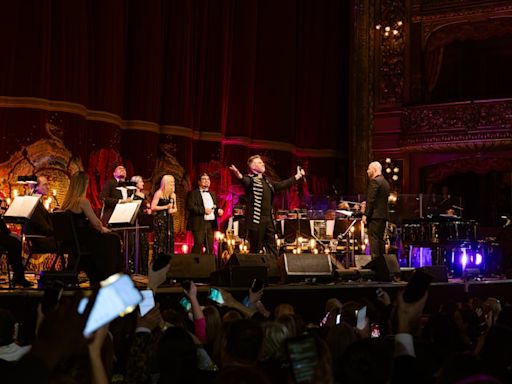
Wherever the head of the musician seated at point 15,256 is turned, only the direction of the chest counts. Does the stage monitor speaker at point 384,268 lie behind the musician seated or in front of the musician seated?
in front

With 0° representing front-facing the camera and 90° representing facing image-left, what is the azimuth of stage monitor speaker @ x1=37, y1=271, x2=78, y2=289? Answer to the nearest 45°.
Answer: approximately 180°

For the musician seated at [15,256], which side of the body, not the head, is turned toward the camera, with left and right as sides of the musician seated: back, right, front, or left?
right

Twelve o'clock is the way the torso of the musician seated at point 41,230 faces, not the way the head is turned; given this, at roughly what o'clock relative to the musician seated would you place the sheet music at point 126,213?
The sheet music is roughly at 11 o'clock from the musician seated.

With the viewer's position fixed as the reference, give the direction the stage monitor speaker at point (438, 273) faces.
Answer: facing away from the viewer

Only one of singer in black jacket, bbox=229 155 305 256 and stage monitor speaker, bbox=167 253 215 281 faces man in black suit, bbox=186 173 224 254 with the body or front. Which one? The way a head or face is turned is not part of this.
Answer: the stage monitor speaker

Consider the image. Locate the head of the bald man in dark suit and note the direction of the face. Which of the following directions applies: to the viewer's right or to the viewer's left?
to the viewer's left

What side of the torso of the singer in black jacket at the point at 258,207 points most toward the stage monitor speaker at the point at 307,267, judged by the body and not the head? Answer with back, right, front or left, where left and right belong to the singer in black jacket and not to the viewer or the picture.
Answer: front

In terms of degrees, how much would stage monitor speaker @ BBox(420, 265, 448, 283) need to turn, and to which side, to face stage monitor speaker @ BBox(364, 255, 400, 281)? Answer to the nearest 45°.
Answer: approximately 90° to its left

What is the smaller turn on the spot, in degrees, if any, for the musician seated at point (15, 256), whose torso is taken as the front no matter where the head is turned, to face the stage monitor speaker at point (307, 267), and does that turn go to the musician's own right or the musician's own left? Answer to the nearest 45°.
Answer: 0° — they already face it

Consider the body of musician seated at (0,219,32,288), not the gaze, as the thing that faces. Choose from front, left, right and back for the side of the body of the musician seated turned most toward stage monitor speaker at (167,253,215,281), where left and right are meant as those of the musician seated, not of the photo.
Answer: front

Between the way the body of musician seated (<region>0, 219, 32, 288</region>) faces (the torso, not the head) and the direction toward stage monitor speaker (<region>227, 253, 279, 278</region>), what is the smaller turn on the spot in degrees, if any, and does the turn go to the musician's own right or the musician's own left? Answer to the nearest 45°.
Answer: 0° — they already face it
